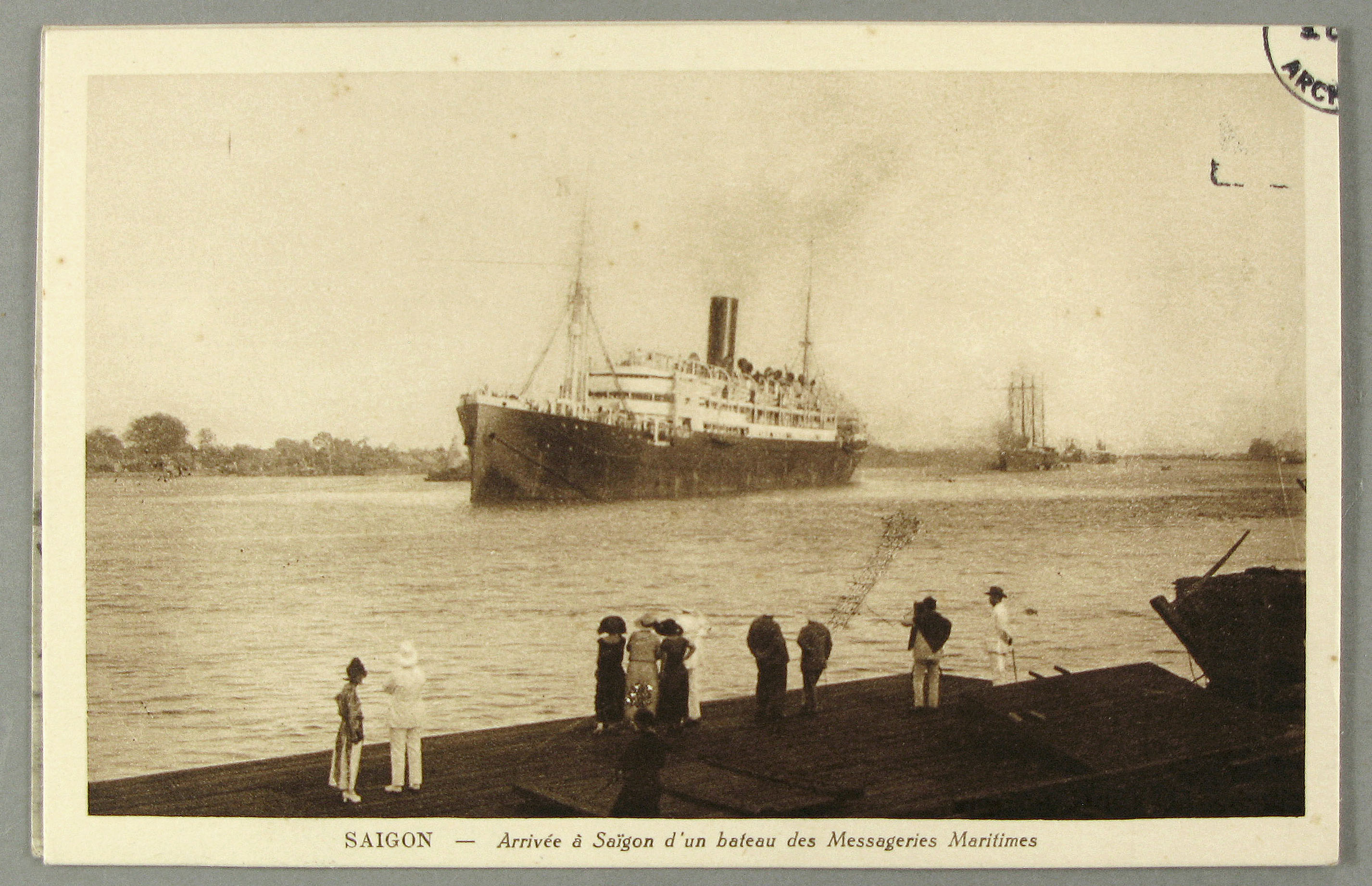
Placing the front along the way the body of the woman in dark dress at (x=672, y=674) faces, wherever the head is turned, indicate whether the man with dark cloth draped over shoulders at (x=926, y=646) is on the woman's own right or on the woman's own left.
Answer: on the woman's own right

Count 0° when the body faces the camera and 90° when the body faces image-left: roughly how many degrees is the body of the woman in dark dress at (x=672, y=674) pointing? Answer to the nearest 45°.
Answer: approximately 180°
